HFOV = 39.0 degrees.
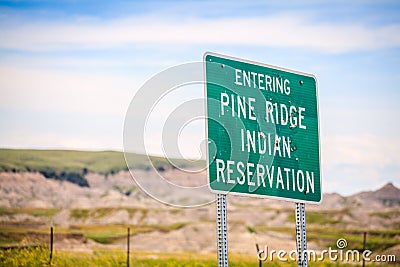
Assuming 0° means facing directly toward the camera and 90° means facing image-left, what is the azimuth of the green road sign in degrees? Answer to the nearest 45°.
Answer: approximately 315°
